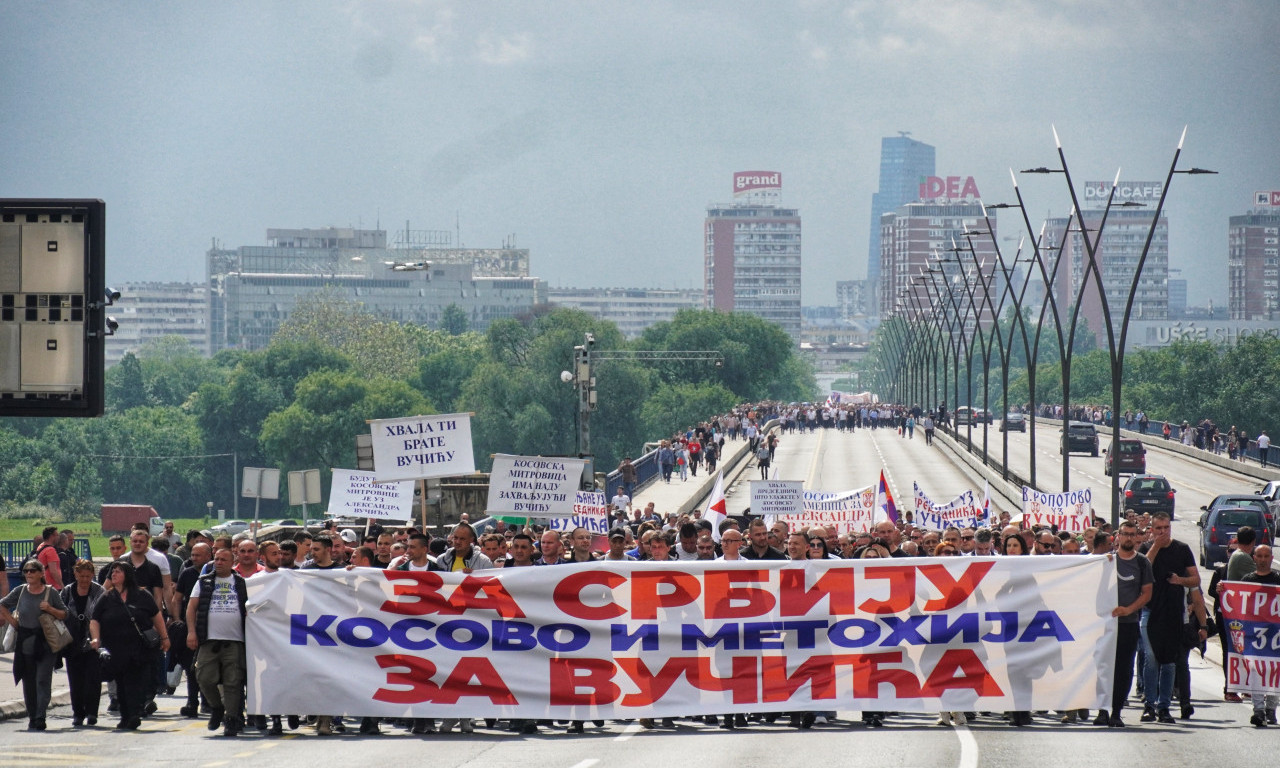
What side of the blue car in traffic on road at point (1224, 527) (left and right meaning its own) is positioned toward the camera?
back

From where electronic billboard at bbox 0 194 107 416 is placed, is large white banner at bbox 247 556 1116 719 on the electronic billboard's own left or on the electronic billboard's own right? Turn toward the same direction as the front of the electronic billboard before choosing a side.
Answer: on the electronic billboard's own right

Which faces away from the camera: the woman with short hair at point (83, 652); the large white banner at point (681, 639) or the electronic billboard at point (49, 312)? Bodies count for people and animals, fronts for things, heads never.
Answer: the electronic billboard

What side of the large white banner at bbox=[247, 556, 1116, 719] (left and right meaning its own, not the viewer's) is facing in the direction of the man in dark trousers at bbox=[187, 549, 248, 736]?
right

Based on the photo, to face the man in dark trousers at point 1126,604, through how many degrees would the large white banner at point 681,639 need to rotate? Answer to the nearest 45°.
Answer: approximately 90° to its left

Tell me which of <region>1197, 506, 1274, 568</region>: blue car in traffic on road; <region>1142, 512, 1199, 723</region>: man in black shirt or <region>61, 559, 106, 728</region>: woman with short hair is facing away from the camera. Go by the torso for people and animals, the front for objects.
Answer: the blue car in traffic on road

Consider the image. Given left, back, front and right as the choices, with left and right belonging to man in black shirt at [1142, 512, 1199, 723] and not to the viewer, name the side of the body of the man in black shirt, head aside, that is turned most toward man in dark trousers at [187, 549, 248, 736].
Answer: right

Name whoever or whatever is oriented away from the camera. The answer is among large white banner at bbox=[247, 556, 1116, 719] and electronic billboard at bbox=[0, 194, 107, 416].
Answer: the electronic billboard

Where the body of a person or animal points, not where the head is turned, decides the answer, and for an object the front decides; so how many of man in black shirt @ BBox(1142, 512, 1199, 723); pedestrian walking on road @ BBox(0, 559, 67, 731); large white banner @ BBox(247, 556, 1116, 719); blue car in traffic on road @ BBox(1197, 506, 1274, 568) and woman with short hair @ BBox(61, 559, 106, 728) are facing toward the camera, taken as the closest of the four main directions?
4

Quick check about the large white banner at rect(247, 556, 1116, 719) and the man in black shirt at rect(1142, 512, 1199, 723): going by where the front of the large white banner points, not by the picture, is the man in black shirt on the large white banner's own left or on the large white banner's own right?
on the large white banner's own left

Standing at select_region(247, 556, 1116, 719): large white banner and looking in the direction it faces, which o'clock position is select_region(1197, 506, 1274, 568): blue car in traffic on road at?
The blue car in traffic on road is roughly at 7 o'clock from the large white banner.

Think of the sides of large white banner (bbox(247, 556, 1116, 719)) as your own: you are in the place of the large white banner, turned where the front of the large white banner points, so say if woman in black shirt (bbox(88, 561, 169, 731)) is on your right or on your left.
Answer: on your right
